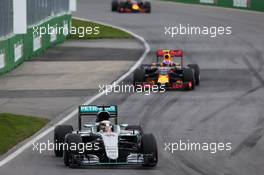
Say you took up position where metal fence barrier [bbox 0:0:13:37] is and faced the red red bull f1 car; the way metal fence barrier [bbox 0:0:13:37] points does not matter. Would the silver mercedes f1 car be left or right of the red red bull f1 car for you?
right

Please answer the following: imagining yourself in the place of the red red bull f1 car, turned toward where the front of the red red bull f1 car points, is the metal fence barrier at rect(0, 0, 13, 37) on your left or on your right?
on your right

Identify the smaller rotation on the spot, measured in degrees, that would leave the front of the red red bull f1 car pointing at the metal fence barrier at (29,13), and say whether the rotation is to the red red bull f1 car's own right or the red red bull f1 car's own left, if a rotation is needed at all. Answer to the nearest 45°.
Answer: approximately 135° to the red red bull f1 car's own right

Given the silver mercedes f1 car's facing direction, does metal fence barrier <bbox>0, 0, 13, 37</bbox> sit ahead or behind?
behind

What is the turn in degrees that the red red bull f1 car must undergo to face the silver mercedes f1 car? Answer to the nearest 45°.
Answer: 0° — it already faces it

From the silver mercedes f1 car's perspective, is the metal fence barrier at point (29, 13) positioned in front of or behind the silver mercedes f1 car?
behind

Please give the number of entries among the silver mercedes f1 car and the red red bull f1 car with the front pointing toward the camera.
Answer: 2

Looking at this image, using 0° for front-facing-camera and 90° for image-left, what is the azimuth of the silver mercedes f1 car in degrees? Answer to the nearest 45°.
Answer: approximately 0°

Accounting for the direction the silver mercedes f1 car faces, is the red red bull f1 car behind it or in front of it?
behind
